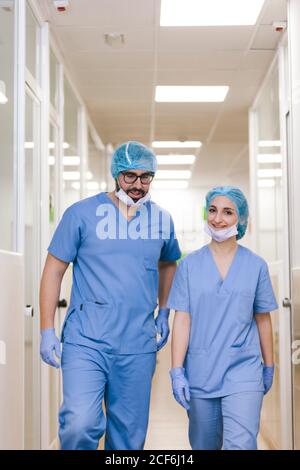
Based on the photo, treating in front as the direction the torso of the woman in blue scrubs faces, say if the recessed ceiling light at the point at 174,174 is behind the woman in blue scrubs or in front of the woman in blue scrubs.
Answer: behind

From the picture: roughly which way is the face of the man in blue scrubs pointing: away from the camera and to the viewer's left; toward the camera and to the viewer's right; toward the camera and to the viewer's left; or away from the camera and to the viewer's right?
toward the camera and to the viewer's right

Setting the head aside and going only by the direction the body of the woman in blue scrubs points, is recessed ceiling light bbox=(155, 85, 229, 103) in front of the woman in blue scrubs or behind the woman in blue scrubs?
behind

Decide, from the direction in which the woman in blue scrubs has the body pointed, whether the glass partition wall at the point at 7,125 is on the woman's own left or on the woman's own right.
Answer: on the woman's own right

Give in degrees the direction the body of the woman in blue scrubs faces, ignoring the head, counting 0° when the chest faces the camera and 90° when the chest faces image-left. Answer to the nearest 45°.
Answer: approximately 0°

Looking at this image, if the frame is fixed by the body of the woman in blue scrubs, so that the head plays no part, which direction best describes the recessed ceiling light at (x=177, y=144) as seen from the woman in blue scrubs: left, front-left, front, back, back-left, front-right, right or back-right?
back

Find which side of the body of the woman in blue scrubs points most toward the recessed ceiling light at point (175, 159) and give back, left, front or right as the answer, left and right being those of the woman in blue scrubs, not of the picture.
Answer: back

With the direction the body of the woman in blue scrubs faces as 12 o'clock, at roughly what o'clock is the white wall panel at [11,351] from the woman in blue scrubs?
The white wall panel is roughly at 3 o'clock from the woman in blue scrubs.

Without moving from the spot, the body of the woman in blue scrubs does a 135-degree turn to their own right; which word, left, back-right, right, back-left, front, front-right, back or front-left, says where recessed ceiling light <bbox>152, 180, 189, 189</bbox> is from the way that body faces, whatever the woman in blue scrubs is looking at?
front-right

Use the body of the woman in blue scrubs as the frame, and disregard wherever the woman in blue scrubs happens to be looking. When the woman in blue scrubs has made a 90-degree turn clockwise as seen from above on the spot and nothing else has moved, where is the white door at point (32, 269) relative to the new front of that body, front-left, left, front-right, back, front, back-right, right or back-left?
front-right
